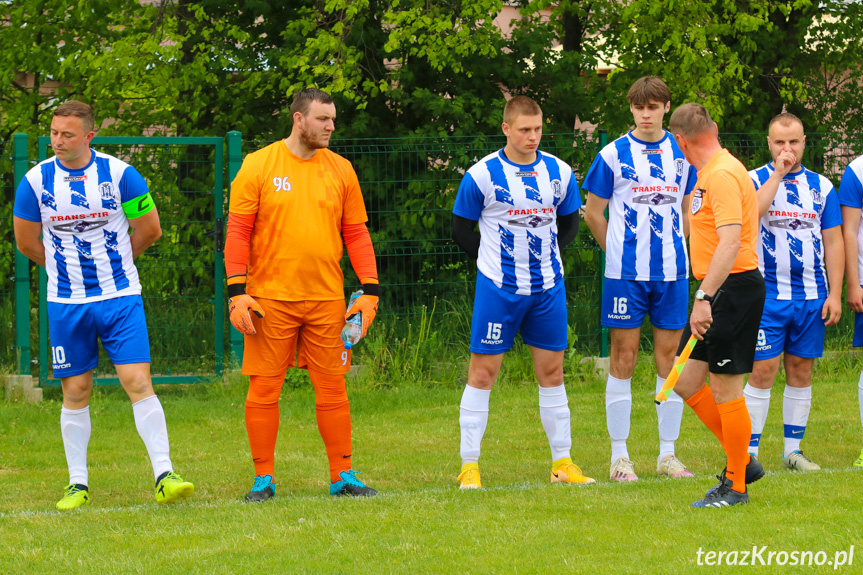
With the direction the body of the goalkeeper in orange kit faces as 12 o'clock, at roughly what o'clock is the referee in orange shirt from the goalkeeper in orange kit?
The referee in orange shirt is roughly at 10 o'clock from the goalkeeper in orange kit.

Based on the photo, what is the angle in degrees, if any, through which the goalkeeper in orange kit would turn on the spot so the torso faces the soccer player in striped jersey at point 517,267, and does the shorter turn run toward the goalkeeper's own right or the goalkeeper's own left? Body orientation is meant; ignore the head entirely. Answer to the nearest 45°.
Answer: approximately 90° to the goalkeeper's own left

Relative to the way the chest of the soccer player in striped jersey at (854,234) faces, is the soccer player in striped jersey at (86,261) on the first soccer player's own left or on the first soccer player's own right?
on the first soccer player's own right

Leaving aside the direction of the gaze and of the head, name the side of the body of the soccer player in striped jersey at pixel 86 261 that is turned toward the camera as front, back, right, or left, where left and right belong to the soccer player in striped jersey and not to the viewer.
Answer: front

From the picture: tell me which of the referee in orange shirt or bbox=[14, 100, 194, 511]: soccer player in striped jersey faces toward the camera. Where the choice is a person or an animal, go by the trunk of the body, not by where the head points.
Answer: the soccer player in striped jersey

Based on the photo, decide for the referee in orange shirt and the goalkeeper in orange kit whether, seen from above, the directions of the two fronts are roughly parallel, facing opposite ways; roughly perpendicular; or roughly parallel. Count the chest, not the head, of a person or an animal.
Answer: roughly perpendicular

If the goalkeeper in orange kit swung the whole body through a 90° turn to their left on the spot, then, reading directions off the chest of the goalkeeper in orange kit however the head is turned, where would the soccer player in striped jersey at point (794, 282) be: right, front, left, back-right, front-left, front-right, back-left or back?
front

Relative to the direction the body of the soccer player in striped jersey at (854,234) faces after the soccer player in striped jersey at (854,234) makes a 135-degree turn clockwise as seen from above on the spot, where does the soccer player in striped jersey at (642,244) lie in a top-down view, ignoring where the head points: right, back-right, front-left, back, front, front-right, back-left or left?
left

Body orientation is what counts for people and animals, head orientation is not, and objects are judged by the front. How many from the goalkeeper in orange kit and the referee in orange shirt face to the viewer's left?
1

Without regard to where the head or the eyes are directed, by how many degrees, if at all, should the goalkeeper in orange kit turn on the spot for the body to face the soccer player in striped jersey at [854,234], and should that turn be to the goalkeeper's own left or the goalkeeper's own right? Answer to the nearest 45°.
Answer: approximately 90° to the goalkeeper's own left

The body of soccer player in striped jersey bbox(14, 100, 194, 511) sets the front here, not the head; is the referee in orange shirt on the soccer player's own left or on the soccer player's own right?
on the soccer player's own left

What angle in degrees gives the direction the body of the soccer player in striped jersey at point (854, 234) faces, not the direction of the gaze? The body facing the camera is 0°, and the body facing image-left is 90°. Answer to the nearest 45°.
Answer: approximately 0°

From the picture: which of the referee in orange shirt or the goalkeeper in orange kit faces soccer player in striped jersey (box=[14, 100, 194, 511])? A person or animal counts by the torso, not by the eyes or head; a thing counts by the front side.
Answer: the referee in orange shirt

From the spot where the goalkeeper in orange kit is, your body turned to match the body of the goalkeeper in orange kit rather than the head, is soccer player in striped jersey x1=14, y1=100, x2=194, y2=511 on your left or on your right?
on your right

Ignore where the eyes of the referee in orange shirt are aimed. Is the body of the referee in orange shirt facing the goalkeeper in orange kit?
yes

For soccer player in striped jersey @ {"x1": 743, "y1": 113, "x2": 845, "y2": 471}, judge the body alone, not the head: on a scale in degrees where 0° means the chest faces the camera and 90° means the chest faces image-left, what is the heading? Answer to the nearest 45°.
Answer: approximately 0°

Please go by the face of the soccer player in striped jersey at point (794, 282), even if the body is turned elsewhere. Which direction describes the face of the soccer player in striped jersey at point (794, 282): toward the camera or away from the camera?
toward the camera

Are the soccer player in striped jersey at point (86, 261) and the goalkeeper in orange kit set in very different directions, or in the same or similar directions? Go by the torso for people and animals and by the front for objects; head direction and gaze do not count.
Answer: same or similar directions

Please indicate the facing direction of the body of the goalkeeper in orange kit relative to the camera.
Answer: toward the camera
